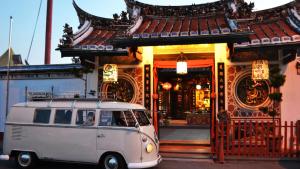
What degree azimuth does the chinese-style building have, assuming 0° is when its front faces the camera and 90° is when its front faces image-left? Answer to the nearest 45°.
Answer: approximately 0°

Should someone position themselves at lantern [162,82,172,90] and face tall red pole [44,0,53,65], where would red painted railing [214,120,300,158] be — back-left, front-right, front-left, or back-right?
back-left

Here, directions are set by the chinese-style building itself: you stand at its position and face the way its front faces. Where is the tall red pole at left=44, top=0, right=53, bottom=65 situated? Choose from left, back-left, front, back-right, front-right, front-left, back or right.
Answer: back-right

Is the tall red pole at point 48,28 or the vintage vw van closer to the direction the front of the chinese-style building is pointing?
the vintage vw van

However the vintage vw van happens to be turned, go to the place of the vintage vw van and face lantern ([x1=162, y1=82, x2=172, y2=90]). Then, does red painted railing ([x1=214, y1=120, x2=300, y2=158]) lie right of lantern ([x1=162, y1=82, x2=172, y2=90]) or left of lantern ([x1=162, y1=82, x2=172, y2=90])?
right

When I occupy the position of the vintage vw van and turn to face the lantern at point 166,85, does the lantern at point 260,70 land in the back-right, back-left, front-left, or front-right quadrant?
front-right
